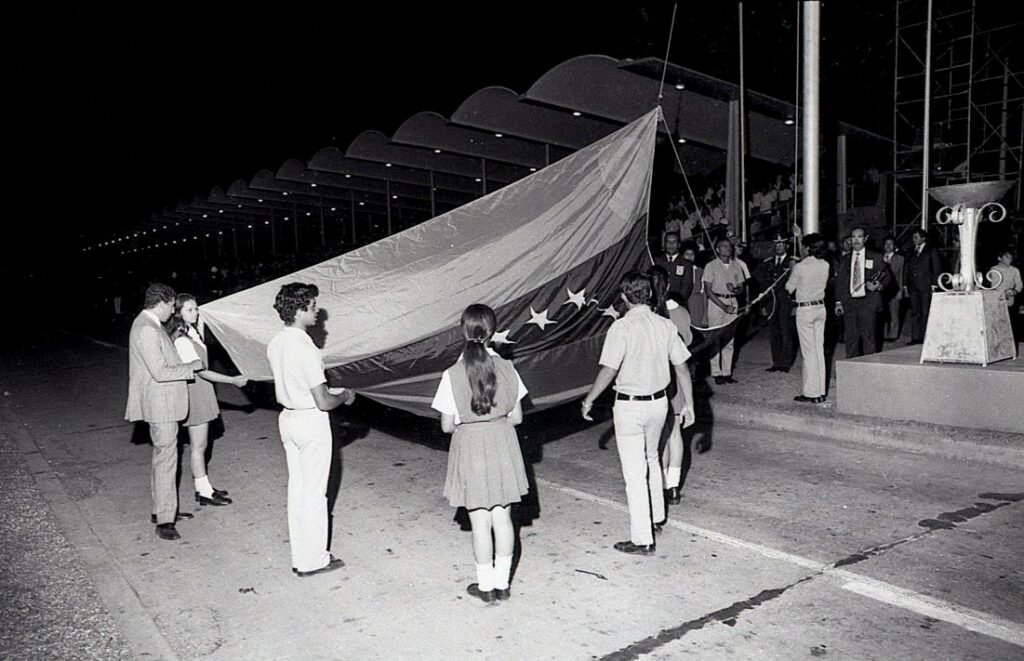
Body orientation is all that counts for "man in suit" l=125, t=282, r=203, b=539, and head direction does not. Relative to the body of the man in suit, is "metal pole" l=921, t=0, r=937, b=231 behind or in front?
in front

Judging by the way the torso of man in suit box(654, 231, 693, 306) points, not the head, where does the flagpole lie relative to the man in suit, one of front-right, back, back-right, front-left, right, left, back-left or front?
left

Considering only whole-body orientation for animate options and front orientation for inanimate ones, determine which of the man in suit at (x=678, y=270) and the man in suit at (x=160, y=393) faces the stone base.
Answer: the man in suit at (x=160, y=393)

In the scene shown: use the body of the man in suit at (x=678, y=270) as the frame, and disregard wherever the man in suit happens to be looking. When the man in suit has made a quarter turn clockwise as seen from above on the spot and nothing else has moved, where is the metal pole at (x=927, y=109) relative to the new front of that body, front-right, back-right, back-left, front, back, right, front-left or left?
right

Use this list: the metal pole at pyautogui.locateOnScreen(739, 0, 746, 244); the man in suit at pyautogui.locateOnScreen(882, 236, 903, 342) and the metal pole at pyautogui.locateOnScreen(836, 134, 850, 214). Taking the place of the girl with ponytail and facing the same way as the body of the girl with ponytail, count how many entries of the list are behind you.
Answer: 0

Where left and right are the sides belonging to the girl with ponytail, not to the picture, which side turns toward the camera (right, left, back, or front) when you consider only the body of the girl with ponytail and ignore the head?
back

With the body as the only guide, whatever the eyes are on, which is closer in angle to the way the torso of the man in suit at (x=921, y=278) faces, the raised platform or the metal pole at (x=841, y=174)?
the raised platform

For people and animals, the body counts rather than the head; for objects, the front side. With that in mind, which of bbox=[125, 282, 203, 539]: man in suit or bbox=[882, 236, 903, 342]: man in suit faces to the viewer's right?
bbox=[125, 282, 203, 539]: man in suit

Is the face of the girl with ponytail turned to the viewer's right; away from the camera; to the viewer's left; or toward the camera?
away from the camera

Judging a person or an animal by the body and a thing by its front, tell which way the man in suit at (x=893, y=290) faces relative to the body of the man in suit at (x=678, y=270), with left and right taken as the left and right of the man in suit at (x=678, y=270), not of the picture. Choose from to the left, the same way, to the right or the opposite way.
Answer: the same way

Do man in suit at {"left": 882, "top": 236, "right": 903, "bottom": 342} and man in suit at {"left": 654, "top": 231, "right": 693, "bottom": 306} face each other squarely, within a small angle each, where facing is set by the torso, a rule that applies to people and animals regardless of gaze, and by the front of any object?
no

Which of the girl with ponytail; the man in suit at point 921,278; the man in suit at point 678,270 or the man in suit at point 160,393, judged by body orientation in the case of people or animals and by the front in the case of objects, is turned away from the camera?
the girl with ponytail

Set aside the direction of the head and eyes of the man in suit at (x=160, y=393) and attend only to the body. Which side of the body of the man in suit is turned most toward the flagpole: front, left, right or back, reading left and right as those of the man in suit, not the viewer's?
front

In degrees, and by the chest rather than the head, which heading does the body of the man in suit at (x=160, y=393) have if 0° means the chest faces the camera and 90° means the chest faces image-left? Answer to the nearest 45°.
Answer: approximately 270°

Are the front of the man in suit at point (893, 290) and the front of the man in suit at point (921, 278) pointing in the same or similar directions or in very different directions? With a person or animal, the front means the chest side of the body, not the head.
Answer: same or similar directions

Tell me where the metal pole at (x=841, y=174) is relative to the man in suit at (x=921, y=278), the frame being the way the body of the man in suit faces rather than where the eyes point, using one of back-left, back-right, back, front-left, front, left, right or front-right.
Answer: back-right

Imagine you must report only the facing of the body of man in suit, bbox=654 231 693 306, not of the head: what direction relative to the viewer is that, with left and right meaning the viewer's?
facing the viewer and to the left of the viewer

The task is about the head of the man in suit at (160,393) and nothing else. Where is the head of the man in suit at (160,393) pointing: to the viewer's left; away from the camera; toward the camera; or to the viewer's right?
to the viewer's right
